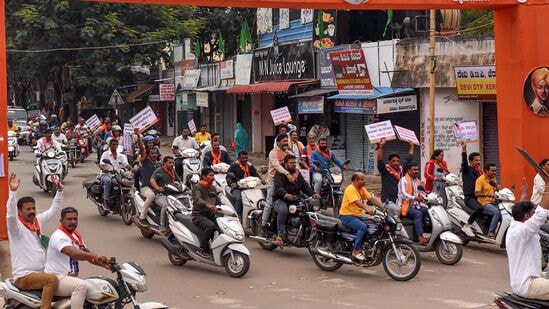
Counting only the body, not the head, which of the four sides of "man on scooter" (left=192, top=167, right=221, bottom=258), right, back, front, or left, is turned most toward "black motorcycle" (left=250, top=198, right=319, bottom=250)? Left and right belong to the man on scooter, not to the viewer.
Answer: left

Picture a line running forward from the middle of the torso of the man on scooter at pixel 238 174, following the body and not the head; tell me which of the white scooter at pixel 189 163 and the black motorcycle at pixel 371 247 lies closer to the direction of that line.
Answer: the black motorcycle

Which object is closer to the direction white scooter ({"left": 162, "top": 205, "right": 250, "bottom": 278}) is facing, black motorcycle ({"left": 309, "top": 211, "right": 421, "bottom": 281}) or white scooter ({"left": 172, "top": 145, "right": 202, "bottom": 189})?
the black motorcycle

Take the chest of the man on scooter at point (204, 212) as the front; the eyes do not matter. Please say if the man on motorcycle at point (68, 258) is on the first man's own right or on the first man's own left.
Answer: on the first man's own right

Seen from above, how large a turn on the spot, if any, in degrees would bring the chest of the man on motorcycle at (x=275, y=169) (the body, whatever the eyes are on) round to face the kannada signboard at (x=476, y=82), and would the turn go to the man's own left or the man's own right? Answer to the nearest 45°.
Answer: approximately 90° to the man's own left

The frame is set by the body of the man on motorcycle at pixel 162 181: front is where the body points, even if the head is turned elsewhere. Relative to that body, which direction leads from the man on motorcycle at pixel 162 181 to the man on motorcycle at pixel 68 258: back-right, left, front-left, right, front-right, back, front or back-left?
front-right

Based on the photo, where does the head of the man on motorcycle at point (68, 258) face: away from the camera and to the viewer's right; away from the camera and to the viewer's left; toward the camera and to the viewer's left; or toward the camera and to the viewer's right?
toward the camera and to the viewer's right
